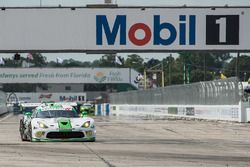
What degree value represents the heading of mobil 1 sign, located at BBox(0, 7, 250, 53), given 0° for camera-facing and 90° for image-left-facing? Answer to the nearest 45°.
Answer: approximately 0°

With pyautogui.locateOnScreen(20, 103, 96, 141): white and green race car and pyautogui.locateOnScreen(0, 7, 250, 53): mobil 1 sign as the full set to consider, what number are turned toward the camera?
2

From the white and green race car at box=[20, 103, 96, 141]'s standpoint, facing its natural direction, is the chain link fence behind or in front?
behind

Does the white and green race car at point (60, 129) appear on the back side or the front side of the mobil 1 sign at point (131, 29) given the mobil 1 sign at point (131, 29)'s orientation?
on the front side

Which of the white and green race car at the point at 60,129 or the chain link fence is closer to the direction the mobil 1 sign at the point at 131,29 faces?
the white and green race car
